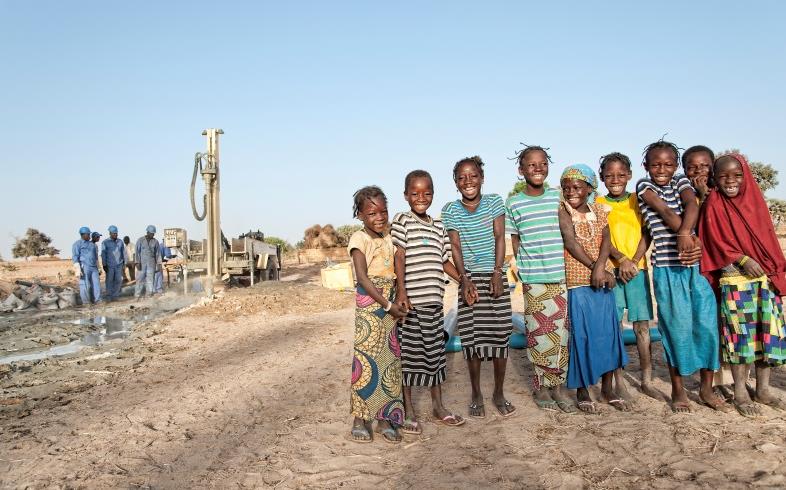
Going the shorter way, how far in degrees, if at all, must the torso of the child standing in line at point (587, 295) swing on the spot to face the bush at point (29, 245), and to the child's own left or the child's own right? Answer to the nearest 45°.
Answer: approximately 135° to the child's own right

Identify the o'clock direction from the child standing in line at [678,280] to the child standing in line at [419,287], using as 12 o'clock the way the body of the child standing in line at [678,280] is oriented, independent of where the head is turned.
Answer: the child standing in line at [419,287] is roughly at 2 o'clock from the child standing in line at [678,280].

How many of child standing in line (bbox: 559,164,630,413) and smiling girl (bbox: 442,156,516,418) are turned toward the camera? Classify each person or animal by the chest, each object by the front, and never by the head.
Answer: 2

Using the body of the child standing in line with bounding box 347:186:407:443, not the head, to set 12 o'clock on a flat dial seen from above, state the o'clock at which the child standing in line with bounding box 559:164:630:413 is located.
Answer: the child standing in line with bounding box 559:164:630:413 is roughly at 10 o'clock from the child standing in line with bounding box 347:186:407:443.

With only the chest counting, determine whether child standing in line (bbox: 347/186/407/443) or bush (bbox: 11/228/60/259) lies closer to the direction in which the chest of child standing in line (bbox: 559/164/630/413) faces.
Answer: the child standing in line

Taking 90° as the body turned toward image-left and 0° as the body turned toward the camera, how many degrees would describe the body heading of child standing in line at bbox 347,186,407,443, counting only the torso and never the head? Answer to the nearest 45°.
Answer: approximately 315°

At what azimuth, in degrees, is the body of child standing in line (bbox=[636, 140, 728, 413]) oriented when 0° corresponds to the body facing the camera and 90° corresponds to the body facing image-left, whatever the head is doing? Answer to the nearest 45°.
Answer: approximately 0°
